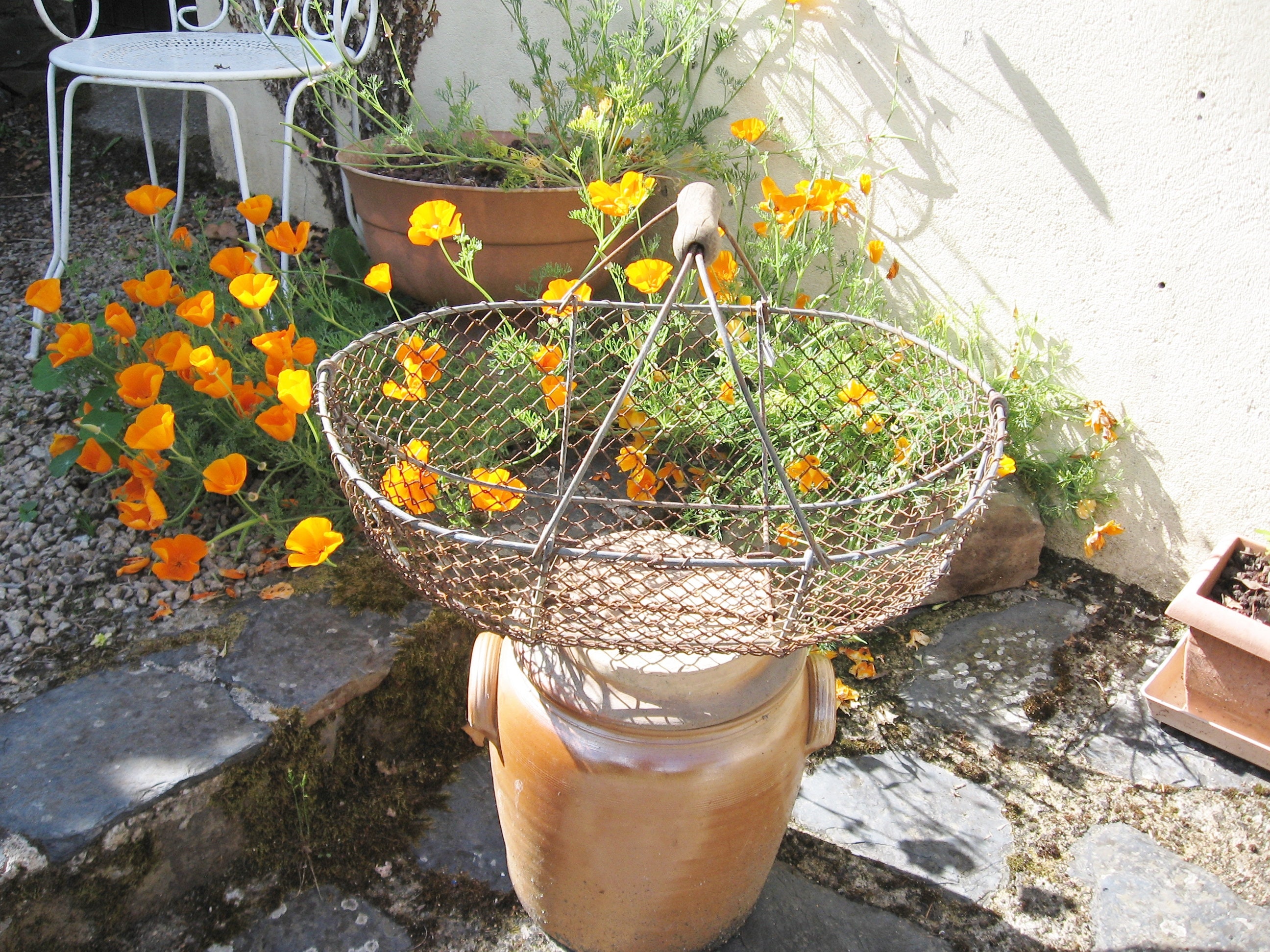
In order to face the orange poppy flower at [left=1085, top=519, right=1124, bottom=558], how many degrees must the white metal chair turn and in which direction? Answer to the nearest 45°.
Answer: approximately 90° to its left

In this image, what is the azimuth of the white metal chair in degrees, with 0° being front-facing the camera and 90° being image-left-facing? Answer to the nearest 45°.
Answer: approximately 45°

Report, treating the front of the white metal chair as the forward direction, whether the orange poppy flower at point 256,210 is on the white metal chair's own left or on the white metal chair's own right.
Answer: on the white metal chair's own left

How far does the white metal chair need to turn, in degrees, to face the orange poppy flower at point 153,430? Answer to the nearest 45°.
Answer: approximately 45° to its left

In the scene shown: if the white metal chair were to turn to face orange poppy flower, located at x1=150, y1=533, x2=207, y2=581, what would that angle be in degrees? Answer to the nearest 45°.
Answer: approximately 45° to its left

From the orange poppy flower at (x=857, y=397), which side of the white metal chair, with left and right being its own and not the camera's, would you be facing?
left

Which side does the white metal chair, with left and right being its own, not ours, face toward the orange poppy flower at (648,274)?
left
